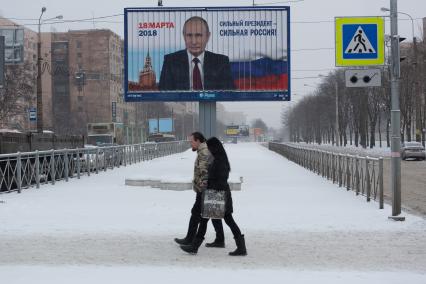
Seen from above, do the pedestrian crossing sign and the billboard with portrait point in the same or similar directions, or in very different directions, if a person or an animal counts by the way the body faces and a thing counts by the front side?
same or similar directions

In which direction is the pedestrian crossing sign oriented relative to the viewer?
toward the camera

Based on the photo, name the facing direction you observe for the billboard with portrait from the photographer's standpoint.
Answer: facing the viewer

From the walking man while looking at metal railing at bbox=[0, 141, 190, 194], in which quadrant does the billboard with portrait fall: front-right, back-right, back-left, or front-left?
front-right

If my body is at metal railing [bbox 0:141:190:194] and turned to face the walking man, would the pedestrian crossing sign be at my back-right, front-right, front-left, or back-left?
front-left

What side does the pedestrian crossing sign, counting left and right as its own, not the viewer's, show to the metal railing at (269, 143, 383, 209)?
back
